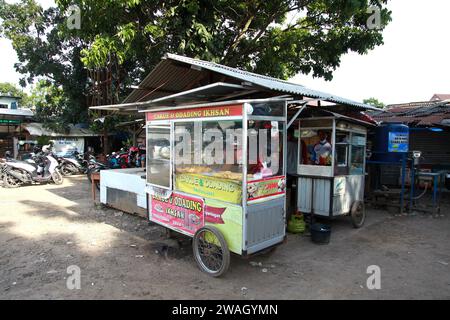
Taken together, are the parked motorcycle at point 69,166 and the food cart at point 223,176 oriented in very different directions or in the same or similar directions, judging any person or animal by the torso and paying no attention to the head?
very different directions

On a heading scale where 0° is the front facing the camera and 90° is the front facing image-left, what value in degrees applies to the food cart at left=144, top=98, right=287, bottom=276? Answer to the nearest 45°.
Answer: approximately 45°

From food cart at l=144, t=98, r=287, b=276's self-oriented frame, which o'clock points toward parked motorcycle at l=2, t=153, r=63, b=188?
The parked motorcycle is roughly at 3 o'clock from the food cart.

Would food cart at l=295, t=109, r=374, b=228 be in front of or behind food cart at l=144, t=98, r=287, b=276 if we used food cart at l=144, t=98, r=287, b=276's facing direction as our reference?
behind
